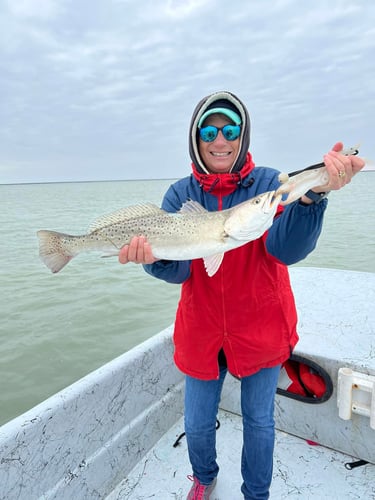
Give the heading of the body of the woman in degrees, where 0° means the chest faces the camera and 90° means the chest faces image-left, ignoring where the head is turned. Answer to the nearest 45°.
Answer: approximately 0°
